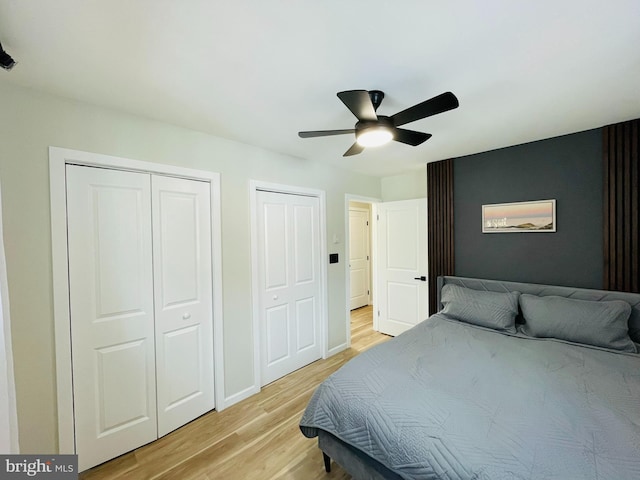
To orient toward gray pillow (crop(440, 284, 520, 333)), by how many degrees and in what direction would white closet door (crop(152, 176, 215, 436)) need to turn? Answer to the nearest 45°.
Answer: approximately 45° to its left

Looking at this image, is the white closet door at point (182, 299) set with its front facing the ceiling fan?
yes

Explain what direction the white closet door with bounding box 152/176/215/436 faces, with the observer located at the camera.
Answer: facing the viewer and to the right of the viewer

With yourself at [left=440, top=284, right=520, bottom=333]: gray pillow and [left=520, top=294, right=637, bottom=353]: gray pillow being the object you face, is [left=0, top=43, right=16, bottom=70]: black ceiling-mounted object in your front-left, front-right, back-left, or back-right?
back-right

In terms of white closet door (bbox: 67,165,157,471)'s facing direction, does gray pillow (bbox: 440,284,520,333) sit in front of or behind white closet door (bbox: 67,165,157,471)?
in front

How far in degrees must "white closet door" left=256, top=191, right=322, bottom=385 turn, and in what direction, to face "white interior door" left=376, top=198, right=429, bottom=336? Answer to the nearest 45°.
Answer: approximately 90° to its left

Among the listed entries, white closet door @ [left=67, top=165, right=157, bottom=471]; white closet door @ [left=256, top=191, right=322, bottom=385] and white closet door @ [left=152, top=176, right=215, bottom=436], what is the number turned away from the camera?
0

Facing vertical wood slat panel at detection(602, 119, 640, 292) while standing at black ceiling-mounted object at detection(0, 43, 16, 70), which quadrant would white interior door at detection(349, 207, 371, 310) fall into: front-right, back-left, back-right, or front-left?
front-left

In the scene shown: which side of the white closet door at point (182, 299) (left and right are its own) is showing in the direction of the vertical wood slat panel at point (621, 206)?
front

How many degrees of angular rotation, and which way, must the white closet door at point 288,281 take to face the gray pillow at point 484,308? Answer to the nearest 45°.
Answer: approximately 45° to its left

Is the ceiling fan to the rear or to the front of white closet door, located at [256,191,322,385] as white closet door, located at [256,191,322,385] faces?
to the front

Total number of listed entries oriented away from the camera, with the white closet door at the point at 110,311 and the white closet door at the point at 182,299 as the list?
0

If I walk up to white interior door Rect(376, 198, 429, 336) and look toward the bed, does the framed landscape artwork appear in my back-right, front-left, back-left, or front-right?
front-left

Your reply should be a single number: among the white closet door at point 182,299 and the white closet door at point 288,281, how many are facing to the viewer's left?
0

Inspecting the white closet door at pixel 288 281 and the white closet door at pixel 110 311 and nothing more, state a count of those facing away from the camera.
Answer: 0
